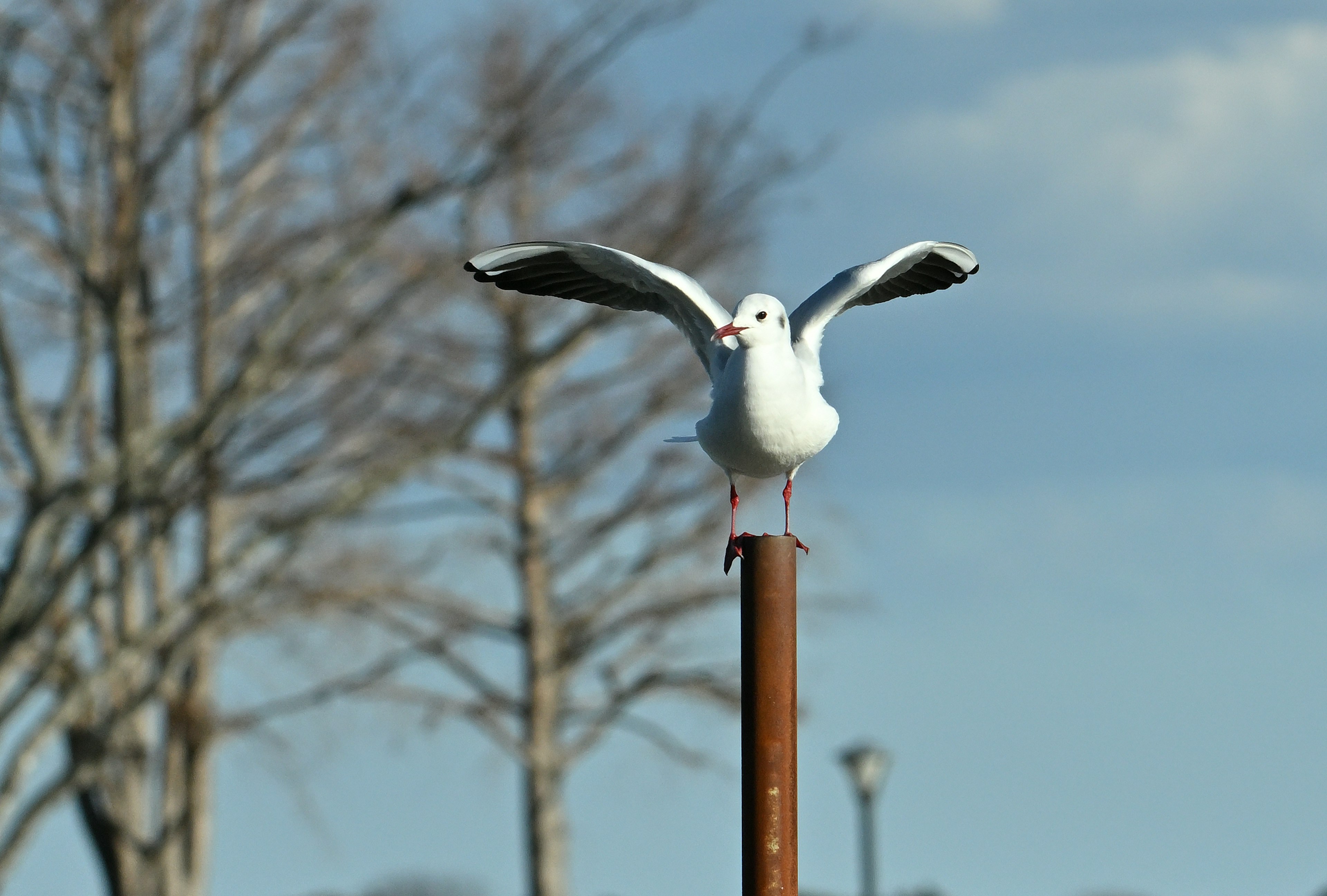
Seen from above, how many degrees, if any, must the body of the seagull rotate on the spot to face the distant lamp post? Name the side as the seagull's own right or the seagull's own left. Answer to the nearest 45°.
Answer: approximately 180°

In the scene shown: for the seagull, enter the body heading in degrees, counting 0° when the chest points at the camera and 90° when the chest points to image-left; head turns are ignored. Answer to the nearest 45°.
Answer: approximately 0°
